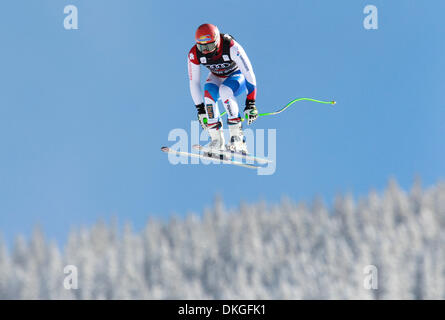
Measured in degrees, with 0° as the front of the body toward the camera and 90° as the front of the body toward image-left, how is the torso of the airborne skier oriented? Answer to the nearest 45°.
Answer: approximately 45°
